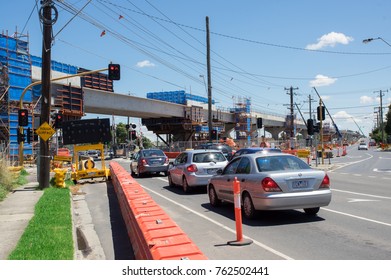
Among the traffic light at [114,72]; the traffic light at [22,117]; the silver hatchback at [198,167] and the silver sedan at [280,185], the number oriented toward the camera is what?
2

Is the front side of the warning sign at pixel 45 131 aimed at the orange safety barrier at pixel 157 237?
yes

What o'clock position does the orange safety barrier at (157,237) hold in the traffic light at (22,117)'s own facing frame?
The orange safety barrier is roughly at 12 o'clock from the traffic light.

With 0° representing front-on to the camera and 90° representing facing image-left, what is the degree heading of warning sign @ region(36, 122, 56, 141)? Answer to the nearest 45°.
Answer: approximately 0°

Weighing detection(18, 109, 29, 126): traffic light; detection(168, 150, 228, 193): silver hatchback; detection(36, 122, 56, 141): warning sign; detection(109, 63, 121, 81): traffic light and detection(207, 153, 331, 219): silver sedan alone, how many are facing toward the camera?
3
